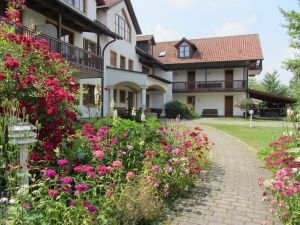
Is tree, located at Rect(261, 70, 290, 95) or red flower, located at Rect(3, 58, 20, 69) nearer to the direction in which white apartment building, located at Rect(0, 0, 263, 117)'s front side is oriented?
the red flower

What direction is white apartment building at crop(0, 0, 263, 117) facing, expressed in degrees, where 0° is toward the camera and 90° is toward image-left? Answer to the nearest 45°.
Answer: approximately 315°

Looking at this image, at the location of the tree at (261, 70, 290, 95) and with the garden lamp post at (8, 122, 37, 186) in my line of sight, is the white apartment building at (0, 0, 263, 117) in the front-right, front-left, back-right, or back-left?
front-right

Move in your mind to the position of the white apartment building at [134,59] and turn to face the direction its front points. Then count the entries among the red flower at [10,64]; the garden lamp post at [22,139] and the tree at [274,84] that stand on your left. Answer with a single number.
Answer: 1

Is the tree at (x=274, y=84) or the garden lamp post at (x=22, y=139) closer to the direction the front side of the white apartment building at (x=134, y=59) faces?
the garden lamp post

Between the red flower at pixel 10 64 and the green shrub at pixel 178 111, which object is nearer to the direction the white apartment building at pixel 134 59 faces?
the red flower

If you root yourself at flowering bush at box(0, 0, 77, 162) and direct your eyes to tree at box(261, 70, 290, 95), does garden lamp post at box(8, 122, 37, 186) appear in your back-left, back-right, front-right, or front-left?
back-right

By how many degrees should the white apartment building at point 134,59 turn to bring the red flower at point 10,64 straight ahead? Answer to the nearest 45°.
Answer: approximately 45° to its right

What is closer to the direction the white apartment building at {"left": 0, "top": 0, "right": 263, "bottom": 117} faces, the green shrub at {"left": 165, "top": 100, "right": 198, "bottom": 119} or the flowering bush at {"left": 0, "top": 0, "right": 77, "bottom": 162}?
the flowering bush

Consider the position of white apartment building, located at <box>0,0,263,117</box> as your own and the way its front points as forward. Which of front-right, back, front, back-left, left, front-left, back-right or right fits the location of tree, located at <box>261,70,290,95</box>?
left

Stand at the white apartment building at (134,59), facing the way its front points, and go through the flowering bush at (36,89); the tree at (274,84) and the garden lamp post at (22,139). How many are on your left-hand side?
1

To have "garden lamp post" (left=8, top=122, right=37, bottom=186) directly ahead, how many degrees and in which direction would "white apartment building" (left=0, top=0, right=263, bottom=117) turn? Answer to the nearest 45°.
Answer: approximately 45° to its right

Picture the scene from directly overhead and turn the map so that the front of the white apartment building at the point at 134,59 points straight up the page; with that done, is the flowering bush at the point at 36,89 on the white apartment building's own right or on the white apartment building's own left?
on the white apartment building's own right

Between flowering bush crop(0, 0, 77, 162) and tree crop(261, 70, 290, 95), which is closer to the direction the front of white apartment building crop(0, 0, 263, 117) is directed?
the flowering bush

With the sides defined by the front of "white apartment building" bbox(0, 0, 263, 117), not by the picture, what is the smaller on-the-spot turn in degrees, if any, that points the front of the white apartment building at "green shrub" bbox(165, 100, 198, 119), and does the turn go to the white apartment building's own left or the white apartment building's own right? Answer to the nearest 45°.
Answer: approximately 90° to the white apartment building's own left
